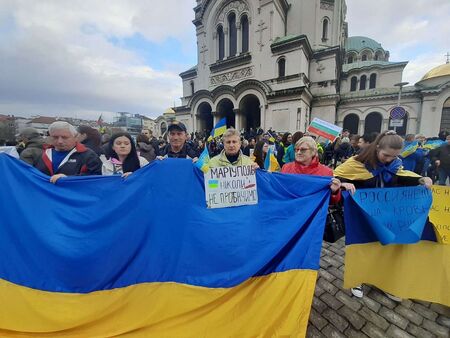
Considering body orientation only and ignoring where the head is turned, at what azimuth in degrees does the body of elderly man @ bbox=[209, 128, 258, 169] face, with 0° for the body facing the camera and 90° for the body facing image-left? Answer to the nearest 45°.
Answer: approximately 0°

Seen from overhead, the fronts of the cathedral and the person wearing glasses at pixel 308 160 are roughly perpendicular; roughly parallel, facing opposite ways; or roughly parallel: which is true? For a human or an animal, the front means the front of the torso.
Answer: roughly parallel

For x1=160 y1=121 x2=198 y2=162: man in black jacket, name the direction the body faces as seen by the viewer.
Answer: toward the camera

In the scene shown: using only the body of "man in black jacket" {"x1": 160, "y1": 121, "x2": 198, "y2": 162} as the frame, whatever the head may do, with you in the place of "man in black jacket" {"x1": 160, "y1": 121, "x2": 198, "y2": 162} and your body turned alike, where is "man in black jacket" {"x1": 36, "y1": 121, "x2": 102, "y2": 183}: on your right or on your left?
on your right

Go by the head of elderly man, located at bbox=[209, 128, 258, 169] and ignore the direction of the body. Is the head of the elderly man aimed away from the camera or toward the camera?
toward the camera

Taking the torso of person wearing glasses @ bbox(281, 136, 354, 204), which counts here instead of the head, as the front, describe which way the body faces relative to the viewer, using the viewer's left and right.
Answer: facing the viewer and to the left of the viewer

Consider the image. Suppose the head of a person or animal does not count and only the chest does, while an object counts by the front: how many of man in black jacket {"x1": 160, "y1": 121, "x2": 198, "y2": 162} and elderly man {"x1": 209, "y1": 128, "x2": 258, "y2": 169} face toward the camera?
2

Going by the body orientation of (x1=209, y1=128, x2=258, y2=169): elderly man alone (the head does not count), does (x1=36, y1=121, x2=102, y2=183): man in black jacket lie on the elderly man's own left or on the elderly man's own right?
on the elderly man's own right

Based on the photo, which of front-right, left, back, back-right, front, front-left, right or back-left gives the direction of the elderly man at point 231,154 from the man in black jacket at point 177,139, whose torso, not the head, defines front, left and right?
front-left

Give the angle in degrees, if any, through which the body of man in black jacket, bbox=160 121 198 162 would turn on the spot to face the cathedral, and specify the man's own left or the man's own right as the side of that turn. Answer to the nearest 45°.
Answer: approximately 135° to the man's own left

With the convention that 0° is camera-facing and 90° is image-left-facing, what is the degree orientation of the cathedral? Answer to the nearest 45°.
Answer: approximately 45°

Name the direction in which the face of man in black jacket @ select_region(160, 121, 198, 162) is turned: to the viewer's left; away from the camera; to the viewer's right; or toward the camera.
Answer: toward the camera

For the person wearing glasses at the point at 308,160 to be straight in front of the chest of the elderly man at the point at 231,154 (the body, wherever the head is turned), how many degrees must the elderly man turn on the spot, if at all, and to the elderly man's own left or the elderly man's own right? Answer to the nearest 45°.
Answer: approximately 90° to the elderly man's own left

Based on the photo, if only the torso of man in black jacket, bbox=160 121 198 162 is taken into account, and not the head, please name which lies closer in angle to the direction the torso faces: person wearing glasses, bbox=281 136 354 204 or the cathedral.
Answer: the person wearing glasses
